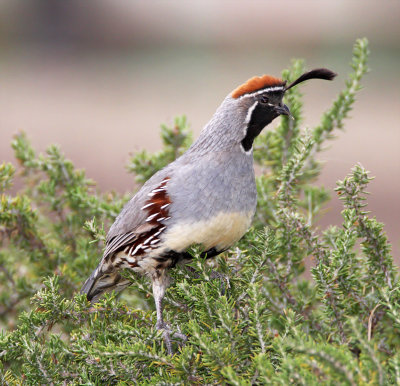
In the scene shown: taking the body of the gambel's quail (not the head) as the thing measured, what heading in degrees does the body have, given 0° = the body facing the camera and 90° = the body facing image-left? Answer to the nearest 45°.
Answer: approximately 270°
